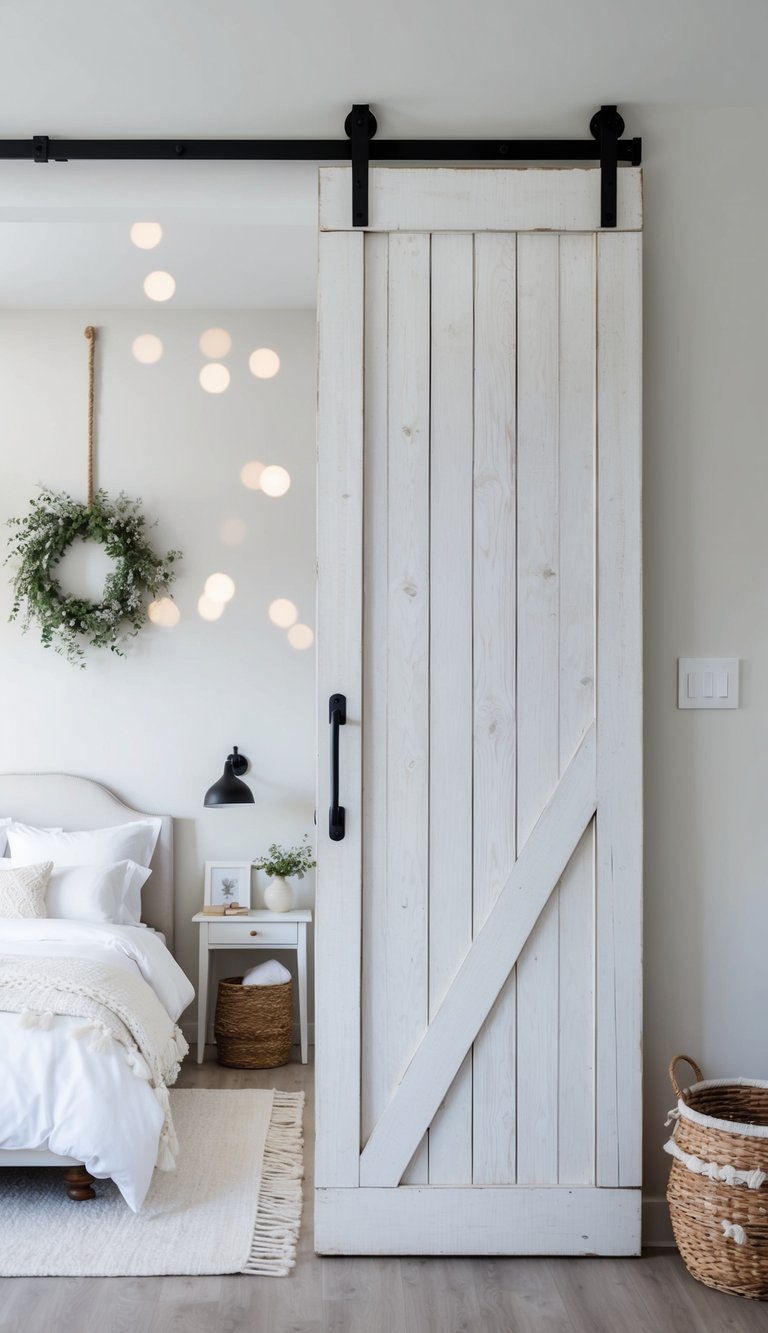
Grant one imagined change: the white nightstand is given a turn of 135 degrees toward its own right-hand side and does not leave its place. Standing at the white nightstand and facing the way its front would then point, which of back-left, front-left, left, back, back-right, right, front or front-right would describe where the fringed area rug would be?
back-left

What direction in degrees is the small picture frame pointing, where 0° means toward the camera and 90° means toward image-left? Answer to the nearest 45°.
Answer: approximately 0°

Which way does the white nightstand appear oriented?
toward the camera

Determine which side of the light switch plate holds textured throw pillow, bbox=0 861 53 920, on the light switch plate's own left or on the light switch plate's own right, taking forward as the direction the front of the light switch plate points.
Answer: on the light switch plate's own right

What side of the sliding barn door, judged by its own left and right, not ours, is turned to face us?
front

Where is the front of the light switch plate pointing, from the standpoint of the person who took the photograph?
facing the viewer

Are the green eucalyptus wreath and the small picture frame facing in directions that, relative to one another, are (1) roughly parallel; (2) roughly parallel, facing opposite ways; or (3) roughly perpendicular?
roughly parallel

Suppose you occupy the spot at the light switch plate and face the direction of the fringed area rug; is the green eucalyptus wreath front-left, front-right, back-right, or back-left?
front-right
